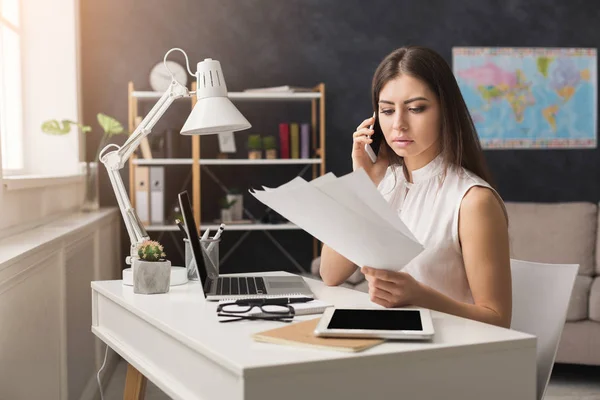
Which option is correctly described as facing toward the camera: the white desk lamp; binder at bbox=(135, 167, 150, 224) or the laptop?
the binder

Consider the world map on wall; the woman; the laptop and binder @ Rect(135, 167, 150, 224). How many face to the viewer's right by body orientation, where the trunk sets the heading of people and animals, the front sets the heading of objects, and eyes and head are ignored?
1

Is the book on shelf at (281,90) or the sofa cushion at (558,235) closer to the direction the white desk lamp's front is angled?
the sofa cushion

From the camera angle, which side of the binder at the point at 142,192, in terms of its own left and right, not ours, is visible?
front

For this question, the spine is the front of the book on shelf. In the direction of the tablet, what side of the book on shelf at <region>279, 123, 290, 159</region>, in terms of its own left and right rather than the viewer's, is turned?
front

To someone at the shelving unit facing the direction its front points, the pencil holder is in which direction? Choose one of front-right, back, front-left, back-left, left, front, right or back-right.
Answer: front

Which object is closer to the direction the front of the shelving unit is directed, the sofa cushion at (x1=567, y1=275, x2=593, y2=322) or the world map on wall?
the sofa cushion

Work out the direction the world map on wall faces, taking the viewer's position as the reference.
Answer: facing the viewer

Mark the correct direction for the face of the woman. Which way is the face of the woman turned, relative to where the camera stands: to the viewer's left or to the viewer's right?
to the viewer's left

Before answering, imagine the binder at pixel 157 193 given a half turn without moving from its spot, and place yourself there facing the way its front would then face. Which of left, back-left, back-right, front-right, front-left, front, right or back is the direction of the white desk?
back

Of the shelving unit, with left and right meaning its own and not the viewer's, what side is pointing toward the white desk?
front

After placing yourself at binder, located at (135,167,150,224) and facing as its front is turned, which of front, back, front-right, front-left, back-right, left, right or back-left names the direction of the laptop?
front

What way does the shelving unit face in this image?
toward the camera

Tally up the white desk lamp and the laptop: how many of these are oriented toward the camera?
0
